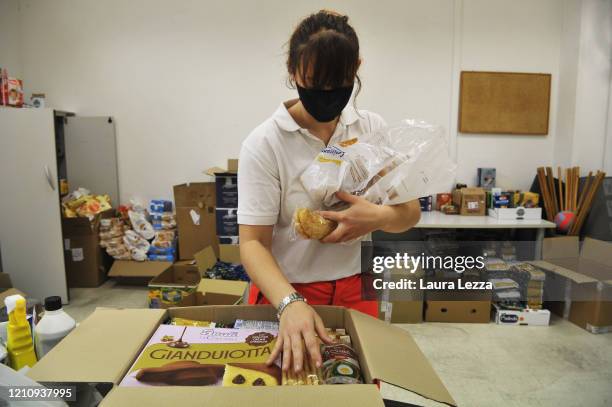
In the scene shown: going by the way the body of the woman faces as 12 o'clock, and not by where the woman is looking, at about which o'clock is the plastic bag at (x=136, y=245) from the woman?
The plastic bag is roughly at 5 o'clock from the woman.

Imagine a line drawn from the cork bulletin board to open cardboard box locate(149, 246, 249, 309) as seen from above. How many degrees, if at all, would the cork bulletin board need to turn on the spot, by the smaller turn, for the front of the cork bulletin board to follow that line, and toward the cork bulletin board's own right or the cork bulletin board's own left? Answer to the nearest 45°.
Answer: approximately 45° to the cork bulletin board's own right

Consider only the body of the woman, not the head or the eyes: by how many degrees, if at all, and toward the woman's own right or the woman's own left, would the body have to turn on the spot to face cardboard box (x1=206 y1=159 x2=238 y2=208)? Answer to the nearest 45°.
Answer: approximately 180°

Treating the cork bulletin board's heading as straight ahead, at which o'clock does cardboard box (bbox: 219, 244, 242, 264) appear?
The cardboard box is roughly at 2 o'clock from the cork bulletin board.

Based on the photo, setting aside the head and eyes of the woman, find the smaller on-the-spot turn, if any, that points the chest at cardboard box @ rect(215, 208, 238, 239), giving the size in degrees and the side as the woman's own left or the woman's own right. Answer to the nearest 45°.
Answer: approximately 180°

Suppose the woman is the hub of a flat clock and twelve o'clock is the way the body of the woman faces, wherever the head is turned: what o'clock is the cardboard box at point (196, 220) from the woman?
The cardboard box is roughly at 5 o'clock from the woman.

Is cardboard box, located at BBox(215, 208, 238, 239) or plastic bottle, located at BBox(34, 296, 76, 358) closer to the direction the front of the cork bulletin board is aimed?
the plastic bottle

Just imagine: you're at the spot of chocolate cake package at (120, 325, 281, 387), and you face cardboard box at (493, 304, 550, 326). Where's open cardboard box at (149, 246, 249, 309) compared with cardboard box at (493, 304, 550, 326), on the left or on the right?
left

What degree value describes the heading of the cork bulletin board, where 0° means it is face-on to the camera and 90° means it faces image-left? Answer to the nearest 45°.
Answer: approximately 0°

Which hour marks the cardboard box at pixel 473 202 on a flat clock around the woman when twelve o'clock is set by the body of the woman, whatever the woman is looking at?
The cardboard box is roughly at 7 o'clock from the woman.

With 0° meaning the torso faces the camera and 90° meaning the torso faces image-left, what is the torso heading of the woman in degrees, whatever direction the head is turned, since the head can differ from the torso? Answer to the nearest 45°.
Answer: approximately 0°

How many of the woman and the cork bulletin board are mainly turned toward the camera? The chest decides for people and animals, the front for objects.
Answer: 2

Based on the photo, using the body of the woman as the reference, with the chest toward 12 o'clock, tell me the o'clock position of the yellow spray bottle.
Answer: The yellow spray bottle is roughly at 2 o'clock from the woman.
